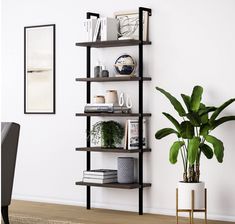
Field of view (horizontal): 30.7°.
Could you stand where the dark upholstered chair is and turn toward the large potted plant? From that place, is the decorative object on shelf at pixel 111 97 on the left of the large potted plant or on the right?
left

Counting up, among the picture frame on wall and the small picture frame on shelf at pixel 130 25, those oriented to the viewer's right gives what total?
0

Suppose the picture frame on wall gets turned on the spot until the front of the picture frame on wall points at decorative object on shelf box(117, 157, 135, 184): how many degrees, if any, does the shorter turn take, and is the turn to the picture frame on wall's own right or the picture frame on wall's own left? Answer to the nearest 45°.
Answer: approximately 90° to the picture frame on wall's own left

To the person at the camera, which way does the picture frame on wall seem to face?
facing the viewer and to the left of the viewer

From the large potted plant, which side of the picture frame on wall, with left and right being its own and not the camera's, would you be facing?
left

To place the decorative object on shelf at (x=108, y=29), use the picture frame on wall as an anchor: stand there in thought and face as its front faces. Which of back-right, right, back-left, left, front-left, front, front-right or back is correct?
left

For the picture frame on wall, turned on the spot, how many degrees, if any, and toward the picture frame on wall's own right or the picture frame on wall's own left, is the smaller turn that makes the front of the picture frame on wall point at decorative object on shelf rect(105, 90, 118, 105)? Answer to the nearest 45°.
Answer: approximately 90° to the picture frame on wall's own left

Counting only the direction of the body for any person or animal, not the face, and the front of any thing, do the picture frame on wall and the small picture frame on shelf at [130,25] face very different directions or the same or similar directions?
same or similar directions

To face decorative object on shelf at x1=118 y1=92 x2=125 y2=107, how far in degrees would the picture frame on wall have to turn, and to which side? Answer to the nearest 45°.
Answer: approximately 90° to its left
